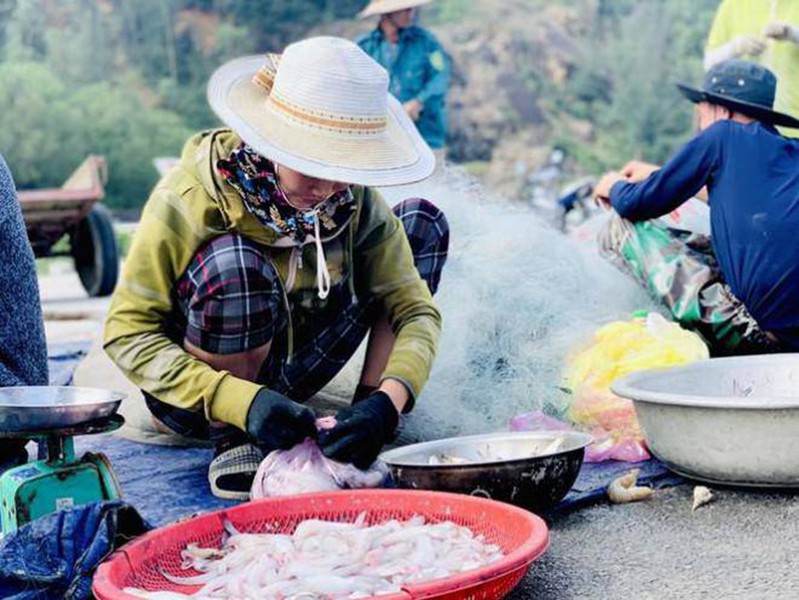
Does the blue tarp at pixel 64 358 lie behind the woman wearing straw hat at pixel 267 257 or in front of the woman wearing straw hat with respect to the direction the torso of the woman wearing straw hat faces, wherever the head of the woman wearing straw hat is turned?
behind

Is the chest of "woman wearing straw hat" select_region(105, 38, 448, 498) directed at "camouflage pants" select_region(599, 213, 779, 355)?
no

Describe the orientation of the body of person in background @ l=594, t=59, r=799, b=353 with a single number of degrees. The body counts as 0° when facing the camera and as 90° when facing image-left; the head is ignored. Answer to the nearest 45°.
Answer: approximately 135°

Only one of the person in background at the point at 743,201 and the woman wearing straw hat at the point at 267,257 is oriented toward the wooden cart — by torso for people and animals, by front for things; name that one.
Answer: the person in background

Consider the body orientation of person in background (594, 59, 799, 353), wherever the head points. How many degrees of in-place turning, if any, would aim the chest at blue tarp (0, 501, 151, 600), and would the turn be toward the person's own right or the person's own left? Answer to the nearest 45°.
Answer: approximately 90° to the person's own left

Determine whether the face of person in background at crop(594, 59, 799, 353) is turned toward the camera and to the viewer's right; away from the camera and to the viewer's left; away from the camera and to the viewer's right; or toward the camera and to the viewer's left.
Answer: away from the camera and to the viewer's left

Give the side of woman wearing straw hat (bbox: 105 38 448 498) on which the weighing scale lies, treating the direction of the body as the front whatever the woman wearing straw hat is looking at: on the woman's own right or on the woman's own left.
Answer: on the woman's own right

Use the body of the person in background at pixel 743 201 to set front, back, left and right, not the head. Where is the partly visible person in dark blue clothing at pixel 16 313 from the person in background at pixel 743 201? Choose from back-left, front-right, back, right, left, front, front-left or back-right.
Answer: left

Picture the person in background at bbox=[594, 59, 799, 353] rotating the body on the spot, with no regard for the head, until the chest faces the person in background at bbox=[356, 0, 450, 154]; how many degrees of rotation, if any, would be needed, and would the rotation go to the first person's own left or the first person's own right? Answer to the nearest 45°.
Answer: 0° — they already face them

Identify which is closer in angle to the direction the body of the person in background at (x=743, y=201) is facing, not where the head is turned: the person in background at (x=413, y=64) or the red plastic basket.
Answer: the person in background

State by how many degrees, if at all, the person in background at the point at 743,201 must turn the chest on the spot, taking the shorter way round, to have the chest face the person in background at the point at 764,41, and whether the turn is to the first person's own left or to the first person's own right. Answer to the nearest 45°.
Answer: approximately 45° to the first person's own right

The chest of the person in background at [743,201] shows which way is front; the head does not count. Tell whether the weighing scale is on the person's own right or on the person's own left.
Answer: on the person's own left

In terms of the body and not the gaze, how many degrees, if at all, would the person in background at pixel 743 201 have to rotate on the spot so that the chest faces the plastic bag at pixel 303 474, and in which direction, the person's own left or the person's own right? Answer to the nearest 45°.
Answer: approximately 90° to the person's own left

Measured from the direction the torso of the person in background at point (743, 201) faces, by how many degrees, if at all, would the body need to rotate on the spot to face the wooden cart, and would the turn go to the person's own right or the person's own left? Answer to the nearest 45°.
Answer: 0° — they already face it

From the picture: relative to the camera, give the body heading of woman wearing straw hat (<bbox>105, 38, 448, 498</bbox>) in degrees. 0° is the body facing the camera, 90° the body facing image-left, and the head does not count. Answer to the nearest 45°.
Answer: approximately 315°

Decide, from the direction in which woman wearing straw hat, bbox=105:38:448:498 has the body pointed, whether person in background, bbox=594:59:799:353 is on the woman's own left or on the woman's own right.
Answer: on the woman's own left

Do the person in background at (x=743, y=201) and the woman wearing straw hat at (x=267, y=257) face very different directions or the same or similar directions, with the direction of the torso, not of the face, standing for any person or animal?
very different directions

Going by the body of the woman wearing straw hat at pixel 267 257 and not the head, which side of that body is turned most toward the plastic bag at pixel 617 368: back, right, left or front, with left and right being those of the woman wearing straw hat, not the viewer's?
left
